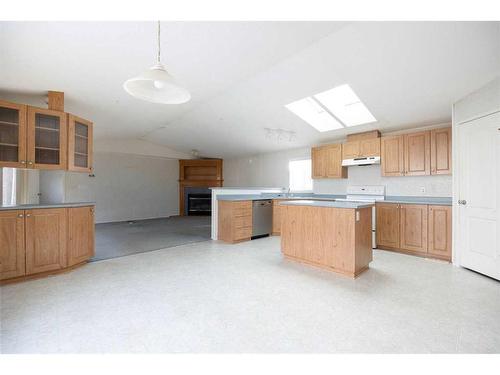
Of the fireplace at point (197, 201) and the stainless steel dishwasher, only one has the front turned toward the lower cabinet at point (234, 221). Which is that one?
the fireplace

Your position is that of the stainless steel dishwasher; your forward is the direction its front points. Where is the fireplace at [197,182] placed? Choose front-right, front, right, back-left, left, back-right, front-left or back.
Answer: back

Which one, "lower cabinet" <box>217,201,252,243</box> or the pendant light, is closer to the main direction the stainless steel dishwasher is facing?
the pendant light

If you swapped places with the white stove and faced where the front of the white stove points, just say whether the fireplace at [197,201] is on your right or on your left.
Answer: on your right

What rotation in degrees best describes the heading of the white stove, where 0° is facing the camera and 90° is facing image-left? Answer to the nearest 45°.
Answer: approximately 45°
